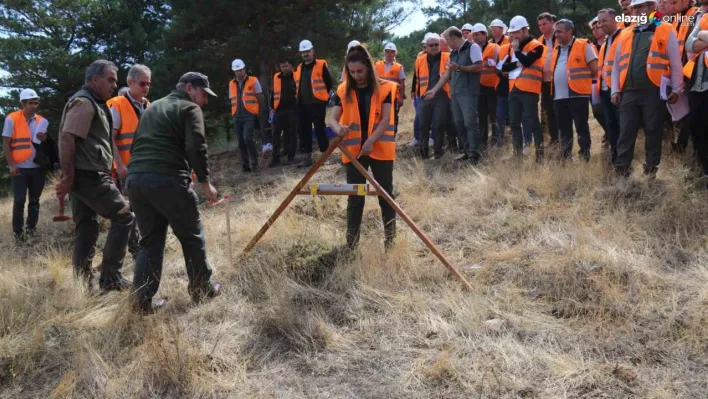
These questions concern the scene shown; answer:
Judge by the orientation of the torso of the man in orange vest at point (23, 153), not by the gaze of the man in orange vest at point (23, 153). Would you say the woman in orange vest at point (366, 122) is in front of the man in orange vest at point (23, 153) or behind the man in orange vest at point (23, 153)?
in front

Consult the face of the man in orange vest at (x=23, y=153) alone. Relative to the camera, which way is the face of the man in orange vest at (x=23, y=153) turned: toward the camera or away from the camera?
toward the camera

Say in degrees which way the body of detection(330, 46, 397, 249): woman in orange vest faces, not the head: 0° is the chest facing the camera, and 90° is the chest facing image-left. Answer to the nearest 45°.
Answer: approximately 0°

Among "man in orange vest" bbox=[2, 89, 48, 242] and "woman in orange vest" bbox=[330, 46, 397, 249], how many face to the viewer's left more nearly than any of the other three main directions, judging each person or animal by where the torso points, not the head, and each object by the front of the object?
0

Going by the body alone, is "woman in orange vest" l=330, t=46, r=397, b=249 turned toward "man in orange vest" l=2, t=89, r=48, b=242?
no

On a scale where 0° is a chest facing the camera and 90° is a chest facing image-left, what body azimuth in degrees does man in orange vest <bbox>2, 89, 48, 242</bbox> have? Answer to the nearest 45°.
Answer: approximately 315°

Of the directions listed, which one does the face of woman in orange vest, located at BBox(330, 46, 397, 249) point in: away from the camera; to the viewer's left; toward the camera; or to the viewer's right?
toward the camera
